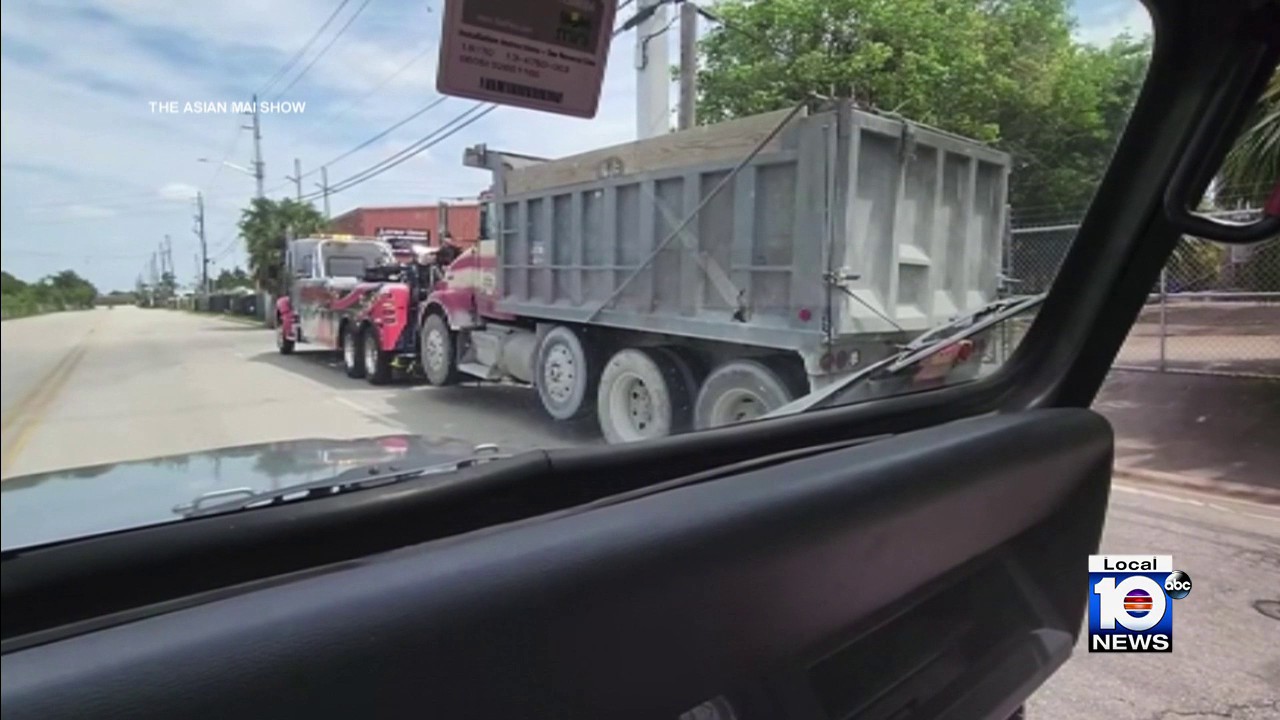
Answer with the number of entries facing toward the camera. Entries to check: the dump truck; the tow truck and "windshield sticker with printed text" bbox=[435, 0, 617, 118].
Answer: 1

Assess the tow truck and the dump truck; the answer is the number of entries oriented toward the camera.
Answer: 0

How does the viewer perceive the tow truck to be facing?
facing away from the viewer and to the left of the viewer

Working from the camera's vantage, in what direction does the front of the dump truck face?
facing away from the viewer and to the left of the viewer

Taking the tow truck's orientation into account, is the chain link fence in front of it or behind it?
behind
